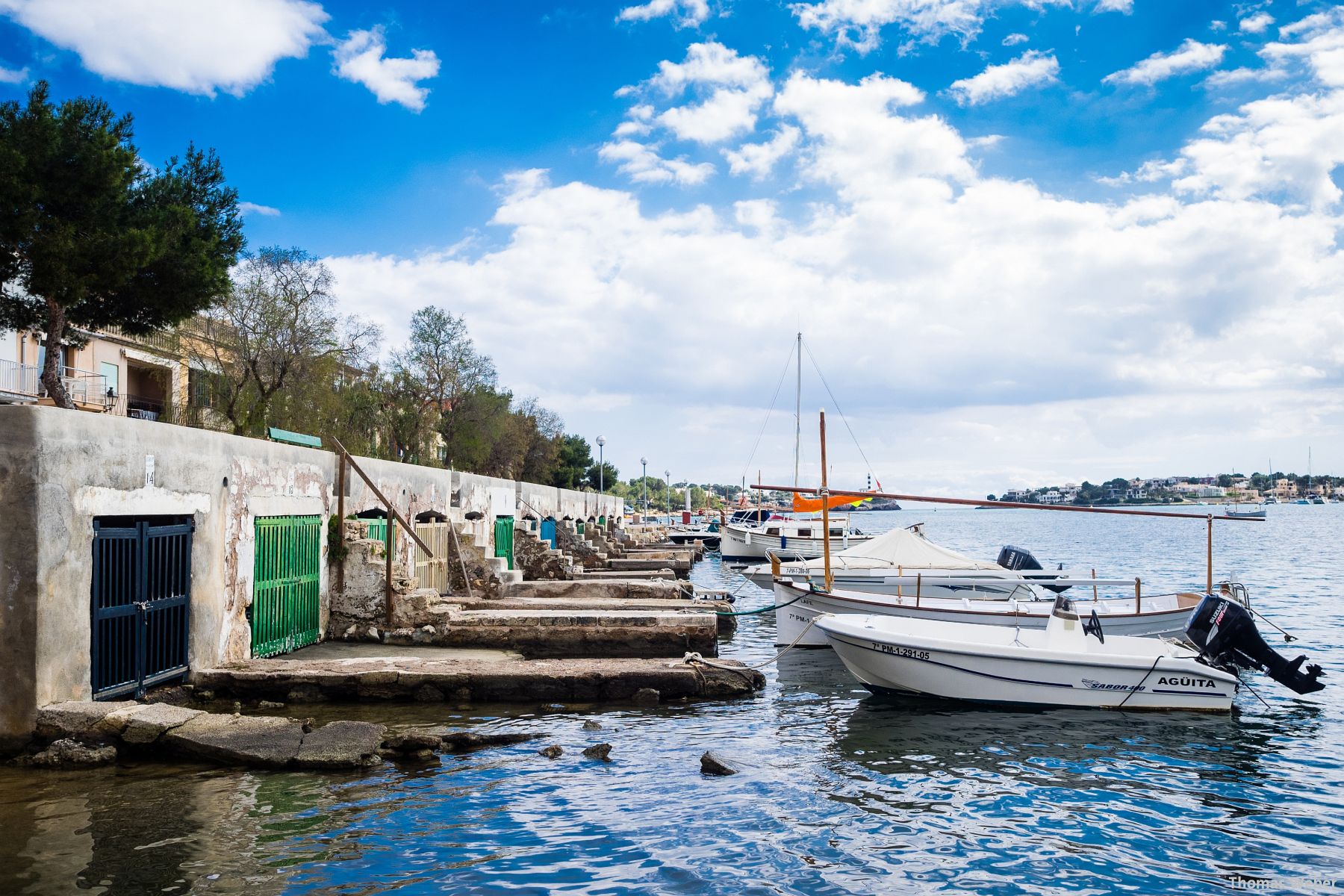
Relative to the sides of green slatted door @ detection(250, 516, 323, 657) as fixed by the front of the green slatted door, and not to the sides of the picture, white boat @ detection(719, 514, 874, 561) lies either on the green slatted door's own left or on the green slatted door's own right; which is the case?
on the green slatted door's own left

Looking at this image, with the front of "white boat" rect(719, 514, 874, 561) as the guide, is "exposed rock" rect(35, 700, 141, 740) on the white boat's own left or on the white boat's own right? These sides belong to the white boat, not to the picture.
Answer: on the white boat's own left

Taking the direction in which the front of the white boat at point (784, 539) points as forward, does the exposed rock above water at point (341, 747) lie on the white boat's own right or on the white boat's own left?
on the white boat's own left

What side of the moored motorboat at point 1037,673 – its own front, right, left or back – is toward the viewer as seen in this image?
left

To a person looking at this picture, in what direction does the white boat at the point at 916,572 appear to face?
facing to the left of the viewer

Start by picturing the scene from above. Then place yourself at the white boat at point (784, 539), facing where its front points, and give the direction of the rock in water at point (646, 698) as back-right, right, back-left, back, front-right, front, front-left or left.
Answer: left

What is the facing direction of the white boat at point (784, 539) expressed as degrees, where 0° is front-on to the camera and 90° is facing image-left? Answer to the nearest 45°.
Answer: approximately 90°

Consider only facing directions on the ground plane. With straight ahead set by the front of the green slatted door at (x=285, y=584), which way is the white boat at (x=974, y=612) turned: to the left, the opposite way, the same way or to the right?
the opposite way

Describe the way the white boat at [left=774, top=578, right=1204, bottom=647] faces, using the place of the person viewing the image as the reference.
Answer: facing to the left of the viewer

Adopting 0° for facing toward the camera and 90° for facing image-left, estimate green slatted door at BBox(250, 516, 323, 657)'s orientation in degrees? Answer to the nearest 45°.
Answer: approximately 315°

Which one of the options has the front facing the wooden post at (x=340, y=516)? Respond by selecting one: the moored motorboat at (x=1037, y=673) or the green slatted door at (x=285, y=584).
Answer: the moored motorboat
